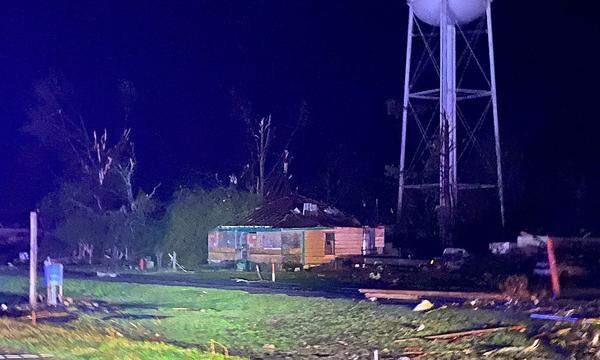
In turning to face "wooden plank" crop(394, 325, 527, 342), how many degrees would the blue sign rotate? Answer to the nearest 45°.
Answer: approximately 45° to its left

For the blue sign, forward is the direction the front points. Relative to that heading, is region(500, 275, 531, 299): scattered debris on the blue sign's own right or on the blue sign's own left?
on the blue sign's own left

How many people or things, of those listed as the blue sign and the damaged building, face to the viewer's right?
0

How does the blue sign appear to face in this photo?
toward the camera

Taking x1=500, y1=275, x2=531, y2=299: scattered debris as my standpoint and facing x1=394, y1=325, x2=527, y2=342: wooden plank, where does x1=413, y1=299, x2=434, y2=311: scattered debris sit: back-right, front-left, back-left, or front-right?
front-right

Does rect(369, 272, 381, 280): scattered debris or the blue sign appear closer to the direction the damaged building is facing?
the blue sign

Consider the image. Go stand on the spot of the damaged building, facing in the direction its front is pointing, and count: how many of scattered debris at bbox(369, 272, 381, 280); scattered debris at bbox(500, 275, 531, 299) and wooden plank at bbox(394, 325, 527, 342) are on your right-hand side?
0

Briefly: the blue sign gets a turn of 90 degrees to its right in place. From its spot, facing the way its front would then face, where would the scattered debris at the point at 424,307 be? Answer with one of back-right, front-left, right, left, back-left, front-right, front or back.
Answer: back-left

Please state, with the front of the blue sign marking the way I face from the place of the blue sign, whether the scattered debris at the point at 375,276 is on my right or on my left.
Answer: on my left

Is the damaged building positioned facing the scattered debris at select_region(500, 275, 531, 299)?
no

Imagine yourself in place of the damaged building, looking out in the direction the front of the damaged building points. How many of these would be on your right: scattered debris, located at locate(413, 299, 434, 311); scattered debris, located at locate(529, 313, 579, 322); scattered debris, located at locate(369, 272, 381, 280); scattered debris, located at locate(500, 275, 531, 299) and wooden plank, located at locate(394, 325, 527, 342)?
0

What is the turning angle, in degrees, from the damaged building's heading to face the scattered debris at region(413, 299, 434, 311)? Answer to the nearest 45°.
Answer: approximately 45° to its left

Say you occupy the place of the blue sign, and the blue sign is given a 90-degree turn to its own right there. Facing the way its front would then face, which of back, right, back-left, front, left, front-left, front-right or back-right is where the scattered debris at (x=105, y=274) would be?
right

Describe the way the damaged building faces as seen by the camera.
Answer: facing the viewer and to the left of the viewer

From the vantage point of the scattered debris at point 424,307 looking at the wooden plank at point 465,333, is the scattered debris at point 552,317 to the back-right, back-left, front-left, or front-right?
front-left

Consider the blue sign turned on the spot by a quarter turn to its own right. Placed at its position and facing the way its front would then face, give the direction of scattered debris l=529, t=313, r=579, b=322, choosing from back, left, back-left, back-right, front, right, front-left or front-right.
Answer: back-left
